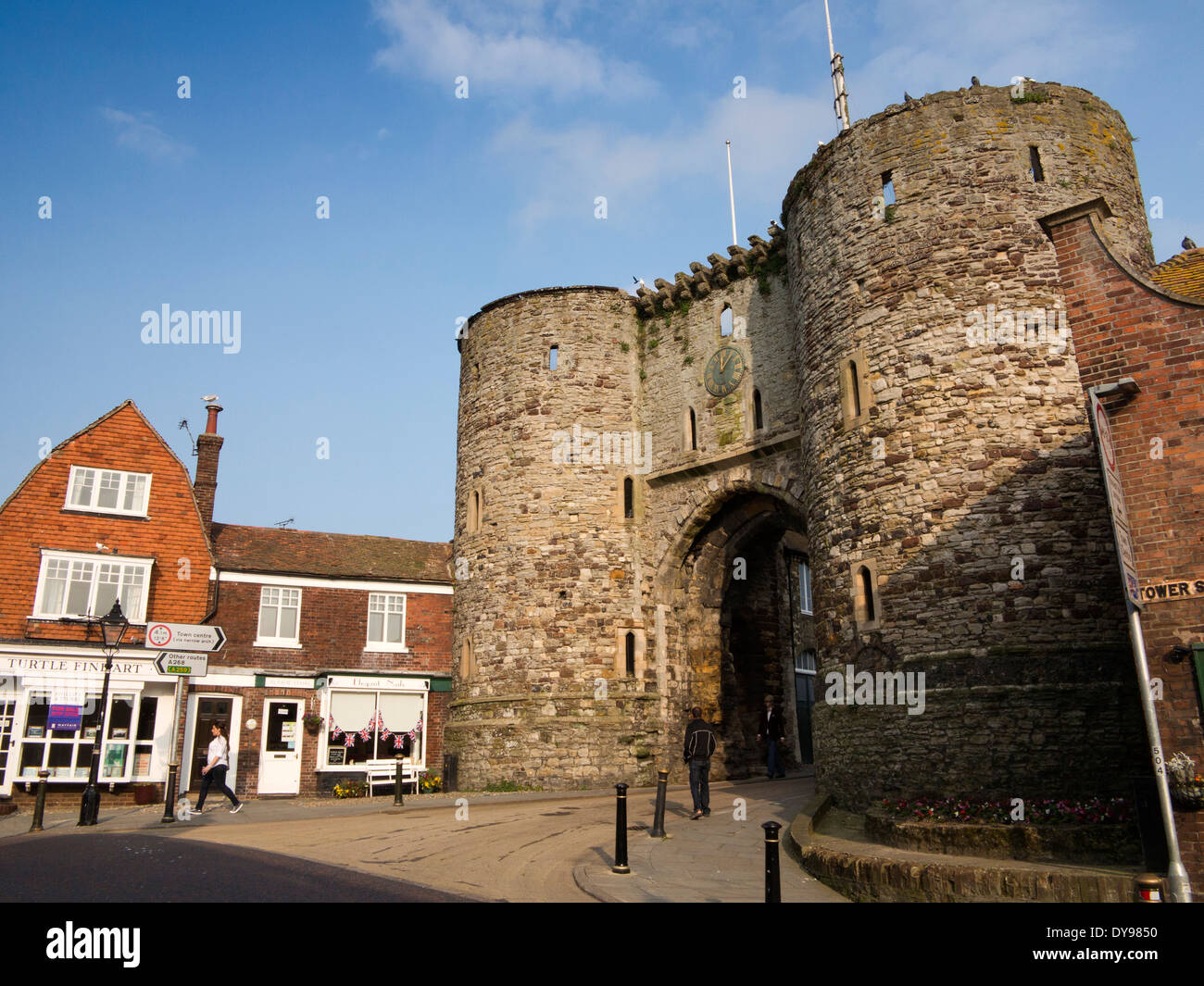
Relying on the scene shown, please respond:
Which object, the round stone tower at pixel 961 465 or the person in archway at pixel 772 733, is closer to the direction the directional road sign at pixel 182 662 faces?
the round stone tower

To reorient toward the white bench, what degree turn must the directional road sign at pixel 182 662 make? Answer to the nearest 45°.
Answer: approximately 135° to its left

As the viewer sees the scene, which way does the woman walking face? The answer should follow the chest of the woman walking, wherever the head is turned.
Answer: to the viewer's left

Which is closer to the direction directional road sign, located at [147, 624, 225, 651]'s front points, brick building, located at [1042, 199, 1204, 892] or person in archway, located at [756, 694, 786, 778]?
the brick building

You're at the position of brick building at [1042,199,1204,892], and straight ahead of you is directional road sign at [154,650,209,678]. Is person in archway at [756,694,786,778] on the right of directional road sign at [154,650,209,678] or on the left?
right

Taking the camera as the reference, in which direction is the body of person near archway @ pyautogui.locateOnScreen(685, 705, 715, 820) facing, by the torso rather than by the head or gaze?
away from the camera

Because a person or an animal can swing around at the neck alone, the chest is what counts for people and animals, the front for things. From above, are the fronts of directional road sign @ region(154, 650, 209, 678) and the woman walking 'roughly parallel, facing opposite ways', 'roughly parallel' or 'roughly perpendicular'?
roughly perpendicular
